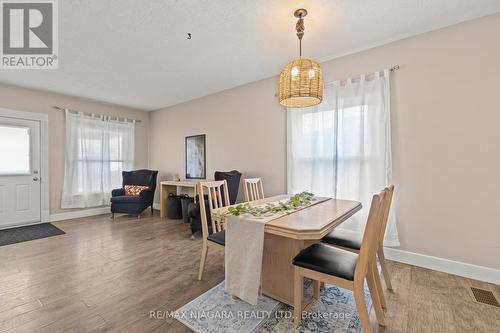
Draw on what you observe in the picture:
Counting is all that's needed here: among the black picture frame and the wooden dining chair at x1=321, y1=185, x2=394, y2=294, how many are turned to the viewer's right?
0

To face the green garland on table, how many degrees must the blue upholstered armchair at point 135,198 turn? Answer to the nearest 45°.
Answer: approximately 45° to its left

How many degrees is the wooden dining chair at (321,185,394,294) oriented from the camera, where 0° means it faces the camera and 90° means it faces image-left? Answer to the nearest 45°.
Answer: approximately 135°

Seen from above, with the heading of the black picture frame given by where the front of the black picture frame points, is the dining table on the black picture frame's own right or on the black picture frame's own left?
on the black picture frame's own left

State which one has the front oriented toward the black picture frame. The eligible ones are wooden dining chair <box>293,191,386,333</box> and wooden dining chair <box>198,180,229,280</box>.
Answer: wooden dining chair <box>293,191,386,333</box>

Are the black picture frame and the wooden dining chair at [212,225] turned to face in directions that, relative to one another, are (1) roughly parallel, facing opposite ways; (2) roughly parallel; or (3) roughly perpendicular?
roughly perpendicular

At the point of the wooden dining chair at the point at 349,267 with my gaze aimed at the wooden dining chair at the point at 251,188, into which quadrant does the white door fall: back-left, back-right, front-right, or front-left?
front-left

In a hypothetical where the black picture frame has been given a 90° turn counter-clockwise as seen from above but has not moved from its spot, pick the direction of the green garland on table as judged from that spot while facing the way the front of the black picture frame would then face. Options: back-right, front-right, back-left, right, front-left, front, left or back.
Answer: front-right

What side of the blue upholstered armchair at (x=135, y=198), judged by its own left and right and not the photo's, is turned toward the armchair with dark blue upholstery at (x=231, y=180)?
left

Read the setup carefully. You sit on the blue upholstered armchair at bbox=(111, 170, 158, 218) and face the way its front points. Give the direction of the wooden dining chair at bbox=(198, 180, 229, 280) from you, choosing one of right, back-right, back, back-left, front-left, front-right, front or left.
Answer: front-left

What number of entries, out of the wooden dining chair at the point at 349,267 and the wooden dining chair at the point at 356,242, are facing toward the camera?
0

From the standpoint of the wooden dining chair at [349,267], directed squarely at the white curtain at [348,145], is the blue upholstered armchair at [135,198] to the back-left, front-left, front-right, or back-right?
front-left

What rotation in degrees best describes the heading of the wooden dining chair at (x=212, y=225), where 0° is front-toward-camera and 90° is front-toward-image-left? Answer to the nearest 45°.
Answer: approximately 315°

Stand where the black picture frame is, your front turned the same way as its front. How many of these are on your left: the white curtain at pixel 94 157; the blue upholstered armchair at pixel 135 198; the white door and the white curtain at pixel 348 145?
1

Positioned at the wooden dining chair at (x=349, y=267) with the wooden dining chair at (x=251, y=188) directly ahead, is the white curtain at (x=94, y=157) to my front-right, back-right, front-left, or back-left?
front-left

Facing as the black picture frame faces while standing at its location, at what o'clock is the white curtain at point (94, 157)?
The white curtain is roughly at 2 o'clock from the black picture frame.

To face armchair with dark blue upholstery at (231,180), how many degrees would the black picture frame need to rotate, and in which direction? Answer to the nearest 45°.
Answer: approximately 45° to its left

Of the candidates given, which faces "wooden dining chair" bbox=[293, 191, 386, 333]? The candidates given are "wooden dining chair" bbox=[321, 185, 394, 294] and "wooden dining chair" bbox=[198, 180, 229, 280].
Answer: "wooden dining chair" bbox=[198, 180, 229, 280]
